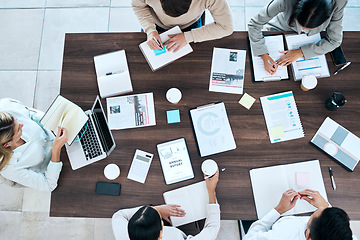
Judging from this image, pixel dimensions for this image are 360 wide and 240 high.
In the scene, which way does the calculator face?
toward the camera

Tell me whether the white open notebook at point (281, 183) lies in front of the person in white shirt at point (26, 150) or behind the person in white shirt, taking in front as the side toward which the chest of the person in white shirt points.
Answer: in front

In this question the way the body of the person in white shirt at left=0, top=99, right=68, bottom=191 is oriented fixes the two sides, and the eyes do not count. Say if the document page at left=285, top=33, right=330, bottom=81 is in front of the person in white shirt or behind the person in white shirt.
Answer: in front

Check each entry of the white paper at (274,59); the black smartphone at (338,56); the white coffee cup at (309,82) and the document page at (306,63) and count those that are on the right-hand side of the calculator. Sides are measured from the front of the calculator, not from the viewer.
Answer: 0

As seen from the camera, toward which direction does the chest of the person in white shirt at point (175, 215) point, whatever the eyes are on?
away from the camera

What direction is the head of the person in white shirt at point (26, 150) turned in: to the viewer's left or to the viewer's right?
to the viewer's right

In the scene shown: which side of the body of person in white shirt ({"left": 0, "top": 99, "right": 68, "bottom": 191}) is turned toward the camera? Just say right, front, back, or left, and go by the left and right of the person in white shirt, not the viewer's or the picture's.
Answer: right
